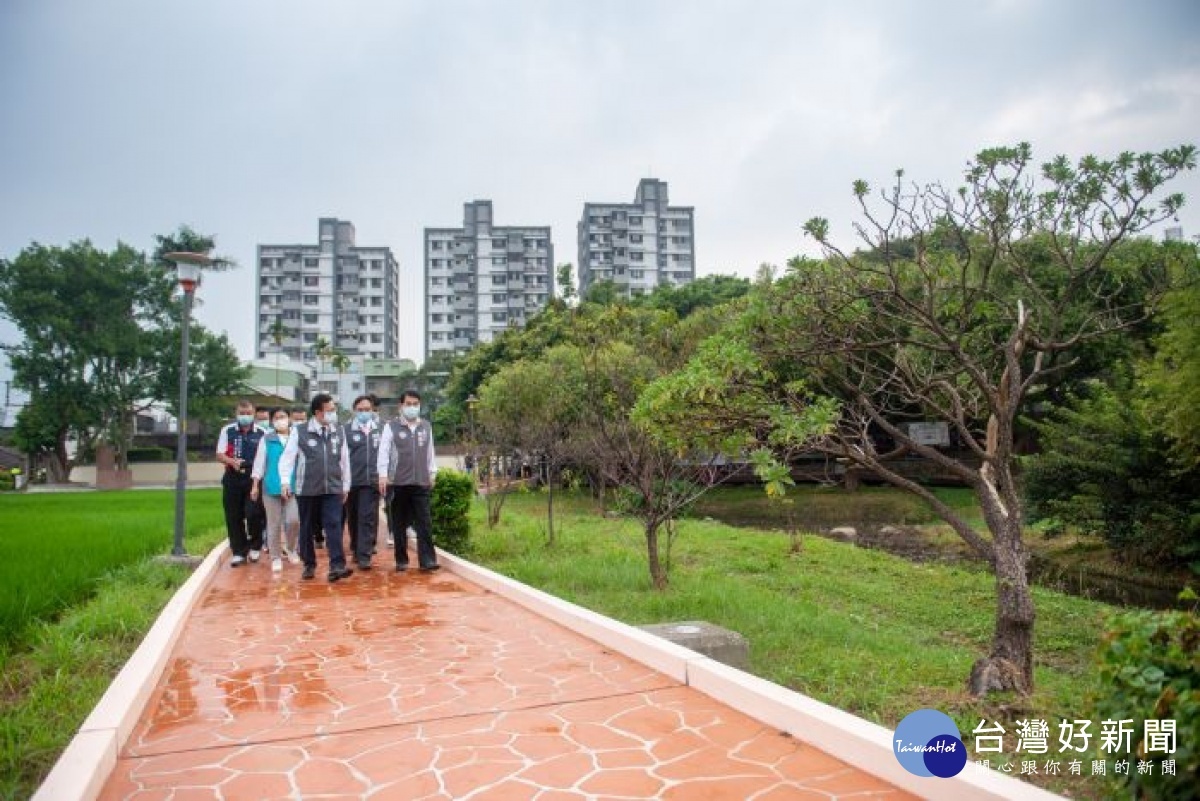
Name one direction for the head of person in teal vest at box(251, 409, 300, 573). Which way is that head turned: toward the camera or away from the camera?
toward the camera

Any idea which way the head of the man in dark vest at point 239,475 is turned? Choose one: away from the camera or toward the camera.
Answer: toward the camera

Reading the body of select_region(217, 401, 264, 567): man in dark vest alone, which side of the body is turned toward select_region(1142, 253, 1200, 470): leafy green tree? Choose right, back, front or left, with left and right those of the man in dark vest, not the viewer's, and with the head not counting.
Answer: left

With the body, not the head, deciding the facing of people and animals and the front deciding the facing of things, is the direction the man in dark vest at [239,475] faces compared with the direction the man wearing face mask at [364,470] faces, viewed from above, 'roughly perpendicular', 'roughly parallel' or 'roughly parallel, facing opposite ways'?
roughly parallel

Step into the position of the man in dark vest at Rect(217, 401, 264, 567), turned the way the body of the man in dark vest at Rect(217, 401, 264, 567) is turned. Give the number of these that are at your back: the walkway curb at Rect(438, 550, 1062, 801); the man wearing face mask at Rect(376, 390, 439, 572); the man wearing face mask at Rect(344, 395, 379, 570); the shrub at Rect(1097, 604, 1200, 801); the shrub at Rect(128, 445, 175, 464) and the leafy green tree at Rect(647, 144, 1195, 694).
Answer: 1

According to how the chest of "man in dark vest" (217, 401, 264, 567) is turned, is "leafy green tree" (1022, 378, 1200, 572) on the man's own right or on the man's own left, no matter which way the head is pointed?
on the man's own left

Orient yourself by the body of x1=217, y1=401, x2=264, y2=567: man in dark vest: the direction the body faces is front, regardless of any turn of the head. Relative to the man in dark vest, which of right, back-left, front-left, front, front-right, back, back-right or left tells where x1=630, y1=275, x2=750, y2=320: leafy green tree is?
back-left

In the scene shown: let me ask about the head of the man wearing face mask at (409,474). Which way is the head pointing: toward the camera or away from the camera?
toward the camera

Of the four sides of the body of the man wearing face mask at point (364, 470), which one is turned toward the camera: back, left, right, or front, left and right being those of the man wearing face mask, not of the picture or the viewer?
front

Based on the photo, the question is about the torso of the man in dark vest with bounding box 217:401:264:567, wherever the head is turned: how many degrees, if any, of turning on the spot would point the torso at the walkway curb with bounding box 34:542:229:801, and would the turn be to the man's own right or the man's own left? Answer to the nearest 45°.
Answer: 0° — they already face it

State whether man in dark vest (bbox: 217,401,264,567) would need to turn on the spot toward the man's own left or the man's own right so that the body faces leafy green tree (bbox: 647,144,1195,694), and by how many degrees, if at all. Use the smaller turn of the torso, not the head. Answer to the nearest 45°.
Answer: approximately 45° to the man's own left

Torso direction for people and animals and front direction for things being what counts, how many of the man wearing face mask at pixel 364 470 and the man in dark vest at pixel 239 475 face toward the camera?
2

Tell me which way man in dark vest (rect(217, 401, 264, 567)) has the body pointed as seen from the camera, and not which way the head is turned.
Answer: toward the camera

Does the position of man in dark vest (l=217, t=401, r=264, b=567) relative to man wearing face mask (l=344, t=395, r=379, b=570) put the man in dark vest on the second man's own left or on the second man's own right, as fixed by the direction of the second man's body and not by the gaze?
on the second man's own right
